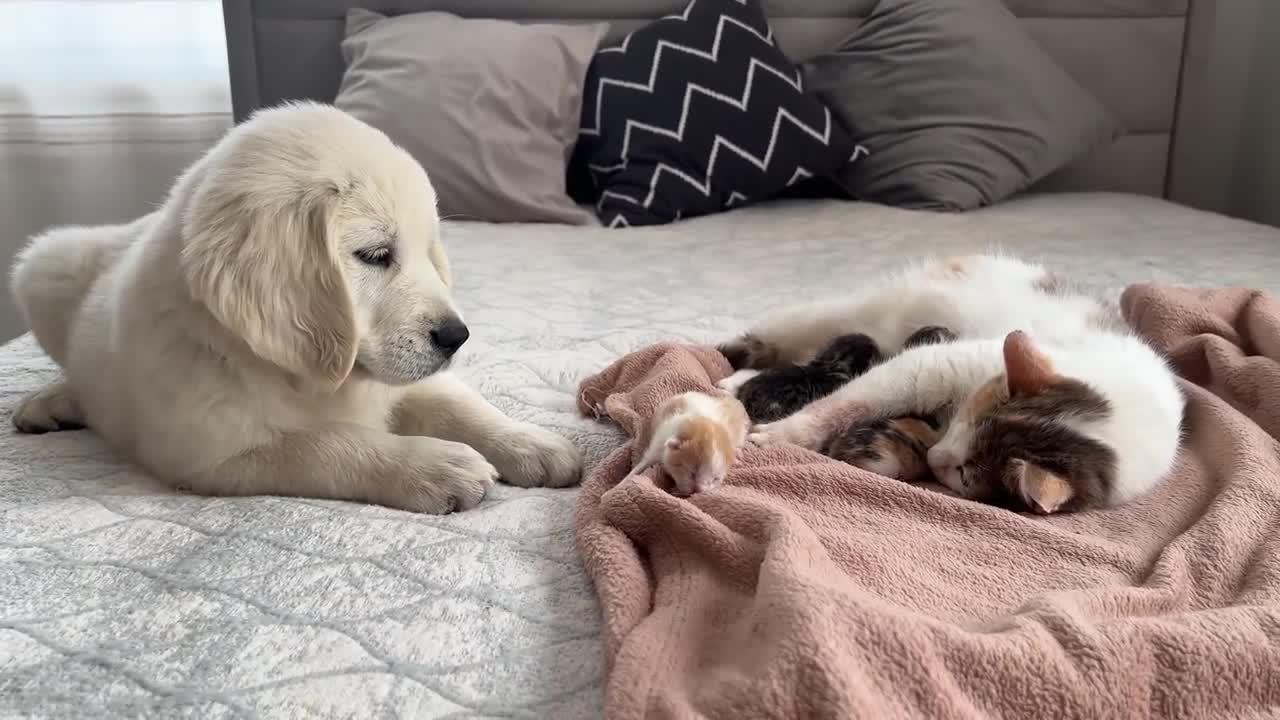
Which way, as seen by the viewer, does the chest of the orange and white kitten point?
toward the camera

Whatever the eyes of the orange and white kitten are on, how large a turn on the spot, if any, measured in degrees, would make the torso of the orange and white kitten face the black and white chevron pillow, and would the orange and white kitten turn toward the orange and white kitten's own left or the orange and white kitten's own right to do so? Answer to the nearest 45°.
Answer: approximately 180°

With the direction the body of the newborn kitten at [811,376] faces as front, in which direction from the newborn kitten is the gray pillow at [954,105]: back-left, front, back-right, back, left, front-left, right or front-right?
front-left

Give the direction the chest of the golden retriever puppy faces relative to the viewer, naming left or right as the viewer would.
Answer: facing the viewer and to the right of the viewer

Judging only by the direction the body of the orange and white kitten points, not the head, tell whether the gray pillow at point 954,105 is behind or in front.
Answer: behind

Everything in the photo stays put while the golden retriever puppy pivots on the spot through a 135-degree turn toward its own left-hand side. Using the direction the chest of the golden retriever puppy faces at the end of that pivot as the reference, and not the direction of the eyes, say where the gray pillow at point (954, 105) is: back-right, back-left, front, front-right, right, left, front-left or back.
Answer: front-right

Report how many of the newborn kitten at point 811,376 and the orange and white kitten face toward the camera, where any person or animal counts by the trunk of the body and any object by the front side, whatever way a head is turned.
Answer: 1

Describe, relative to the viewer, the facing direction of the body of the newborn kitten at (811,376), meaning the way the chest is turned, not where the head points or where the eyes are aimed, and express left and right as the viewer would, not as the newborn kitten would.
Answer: facing away from the viewer and to the right of the viewer
